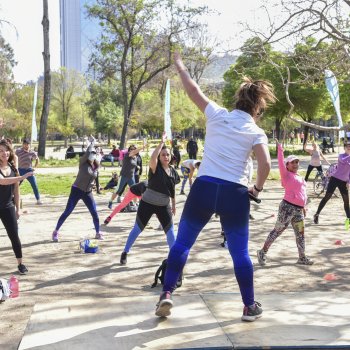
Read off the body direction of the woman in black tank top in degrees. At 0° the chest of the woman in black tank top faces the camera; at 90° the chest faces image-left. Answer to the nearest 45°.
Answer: approximately 0°

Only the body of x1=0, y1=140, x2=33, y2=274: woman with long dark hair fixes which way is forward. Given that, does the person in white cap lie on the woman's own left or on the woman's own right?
on the woman's own left

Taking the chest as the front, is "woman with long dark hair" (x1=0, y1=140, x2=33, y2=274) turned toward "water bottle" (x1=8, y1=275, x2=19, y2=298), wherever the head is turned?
yes
